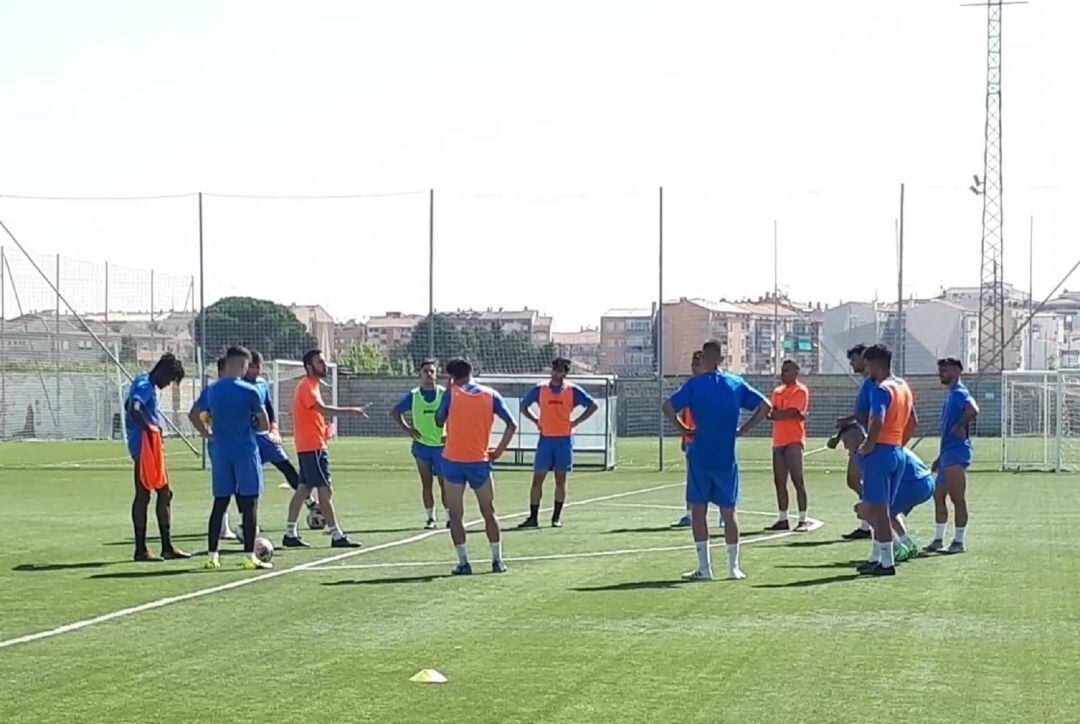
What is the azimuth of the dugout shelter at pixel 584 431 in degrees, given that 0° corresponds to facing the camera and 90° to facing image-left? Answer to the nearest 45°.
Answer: approximately 0°

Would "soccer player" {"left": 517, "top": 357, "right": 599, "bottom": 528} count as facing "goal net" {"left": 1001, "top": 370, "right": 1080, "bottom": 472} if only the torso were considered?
no

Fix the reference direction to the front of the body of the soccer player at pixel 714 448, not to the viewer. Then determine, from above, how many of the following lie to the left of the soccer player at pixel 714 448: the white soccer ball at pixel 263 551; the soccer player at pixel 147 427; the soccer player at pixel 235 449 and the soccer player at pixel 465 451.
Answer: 4

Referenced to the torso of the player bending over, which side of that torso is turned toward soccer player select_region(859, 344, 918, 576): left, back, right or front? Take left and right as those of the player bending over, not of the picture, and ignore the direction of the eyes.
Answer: left

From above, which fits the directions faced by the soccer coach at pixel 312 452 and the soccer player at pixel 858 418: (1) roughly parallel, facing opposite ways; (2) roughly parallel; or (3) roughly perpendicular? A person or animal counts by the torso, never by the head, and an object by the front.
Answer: roughly parallel, facing opposite ways

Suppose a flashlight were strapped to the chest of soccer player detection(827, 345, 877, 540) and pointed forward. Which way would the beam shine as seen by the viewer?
to the viewer's left

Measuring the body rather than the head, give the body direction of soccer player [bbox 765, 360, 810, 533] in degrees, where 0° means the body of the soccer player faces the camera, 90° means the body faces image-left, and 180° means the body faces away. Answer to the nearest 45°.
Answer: approximately 45°

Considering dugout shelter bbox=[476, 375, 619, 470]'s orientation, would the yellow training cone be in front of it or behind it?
in front

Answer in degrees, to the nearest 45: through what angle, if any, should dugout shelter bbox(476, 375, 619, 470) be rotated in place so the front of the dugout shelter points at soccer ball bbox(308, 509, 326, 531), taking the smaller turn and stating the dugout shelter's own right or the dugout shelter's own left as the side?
0° — it already faces it

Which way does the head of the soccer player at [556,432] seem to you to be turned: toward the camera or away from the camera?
toward the camera

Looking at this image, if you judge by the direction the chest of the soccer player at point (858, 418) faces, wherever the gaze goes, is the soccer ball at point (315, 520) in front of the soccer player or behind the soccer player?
in front

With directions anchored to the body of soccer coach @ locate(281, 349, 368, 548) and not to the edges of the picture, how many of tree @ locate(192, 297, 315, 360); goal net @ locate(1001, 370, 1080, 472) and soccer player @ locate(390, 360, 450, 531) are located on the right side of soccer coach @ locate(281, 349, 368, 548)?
0

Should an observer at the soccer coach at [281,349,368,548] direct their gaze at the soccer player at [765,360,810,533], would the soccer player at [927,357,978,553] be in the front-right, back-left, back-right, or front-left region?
front-right

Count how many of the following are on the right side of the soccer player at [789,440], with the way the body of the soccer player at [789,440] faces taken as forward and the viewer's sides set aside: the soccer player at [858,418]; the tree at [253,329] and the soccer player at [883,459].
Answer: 1

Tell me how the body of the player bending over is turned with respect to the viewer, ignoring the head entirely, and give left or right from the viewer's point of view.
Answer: facing to the left of the viewer

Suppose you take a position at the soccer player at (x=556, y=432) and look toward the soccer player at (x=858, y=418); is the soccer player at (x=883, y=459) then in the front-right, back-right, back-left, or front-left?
front-right

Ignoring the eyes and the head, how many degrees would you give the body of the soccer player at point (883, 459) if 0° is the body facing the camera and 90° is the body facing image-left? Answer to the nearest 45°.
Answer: approximately 135°

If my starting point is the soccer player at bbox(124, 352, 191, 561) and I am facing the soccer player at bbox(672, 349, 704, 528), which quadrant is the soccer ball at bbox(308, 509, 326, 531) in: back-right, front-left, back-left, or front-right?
front-left

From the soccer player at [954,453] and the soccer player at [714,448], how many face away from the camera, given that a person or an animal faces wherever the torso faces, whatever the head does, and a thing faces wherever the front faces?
1

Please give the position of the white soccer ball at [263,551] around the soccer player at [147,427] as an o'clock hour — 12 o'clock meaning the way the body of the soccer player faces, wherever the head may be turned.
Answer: The white soccer ball is roughly at 1 o'clock from the soccer player.

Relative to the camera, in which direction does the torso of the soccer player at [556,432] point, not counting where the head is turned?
toward the camera

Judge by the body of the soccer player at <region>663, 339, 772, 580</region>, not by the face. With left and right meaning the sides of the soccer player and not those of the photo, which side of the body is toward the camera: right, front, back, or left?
back
